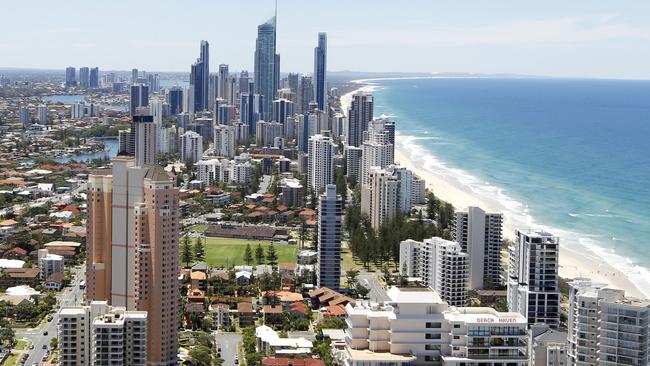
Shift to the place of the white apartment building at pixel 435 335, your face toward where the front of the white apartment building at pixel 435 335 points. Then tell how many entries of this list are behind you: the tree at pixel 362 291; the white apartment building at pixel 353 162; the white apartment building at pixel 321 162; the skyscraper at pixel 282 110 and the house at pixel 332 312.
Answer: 5

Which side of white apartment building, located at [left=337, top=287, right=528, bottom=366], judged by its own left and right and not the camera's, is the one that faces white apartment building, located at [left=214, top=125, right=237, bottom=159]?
back

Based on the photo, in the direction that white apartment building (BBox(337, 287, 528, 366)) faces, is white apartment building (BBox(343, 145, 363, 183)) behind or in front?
behind

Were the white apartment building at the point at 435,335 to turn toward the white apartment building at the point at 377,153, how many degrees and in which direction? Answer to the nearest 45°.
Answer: approximately 180°

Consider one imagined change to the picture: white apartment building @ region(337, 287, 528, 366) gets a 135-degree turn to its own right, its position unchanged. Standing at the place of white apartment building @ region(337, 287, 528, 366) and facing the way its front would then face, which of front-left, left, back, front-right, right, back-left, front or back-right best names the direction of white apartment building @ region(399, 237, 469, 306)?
front-right

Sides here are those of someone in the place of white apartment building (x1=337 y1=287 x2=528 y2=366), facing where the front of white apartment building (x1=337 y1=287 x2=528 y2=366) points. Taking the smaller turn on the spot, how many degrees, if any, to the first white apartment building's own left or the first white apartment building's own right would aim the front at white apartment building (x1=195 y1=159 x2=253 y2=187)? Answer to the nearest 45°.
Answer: approximately 180°

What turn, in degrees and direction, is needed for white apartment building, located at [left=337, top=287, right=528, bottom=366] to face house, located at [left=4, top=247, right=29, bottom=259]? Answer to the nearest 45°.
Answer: approximately 135° to its right

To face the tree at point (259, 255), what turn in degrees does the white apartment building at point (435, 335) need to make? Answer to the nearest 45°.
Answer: approximately 180°

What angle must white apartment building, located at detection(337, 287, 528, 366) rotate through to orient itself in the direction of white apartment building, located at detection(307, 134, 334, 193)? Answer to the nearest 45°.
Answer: approximately 180°

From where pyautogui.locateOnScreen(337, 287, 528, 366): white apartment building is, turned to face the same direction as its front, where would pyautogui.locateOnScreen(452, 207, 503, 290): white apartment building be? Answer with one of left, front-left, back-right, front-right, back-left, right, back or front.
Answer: back

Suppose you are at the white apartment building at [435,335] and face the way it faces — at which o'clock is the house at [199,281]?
The house is roughly at 5 o'clock from the white apartment building.

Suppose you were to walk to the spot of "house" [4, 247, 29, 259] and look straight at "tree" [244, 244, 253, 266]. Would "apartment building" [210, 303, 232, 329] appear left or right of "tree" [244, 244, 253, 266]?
right

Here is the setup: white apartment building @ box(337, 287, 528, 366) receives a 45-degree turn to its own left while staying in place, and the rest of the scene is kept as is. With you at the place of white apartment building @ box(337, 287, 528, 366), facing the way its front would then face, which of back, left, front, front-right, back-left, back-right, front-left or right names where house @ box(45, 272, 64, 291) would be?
back

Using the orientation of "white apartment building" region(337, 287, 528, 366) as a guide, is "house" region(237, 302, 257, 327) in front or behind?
behind

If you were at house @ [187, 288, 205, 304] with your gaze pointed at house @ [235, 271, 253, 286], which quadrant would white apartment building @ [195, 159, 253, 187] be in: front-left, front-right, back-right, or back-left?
front-left

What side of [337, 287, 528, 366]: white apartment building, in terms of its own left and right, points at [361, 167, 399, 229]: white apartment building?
back

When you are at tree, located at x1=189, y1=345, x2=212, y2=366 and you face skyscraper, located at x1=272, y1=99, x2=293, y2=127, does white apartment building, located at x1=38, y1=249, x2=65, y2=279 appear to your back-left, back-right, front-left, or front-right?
front-left

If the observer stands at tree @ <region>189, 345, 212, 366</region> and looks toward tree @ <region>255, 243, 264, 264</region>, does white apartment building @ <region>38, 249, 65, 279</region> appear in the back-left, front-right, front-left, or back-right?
front-left

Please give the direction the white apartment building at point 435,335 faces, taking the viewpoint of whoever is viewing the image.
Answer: facing the viewer
